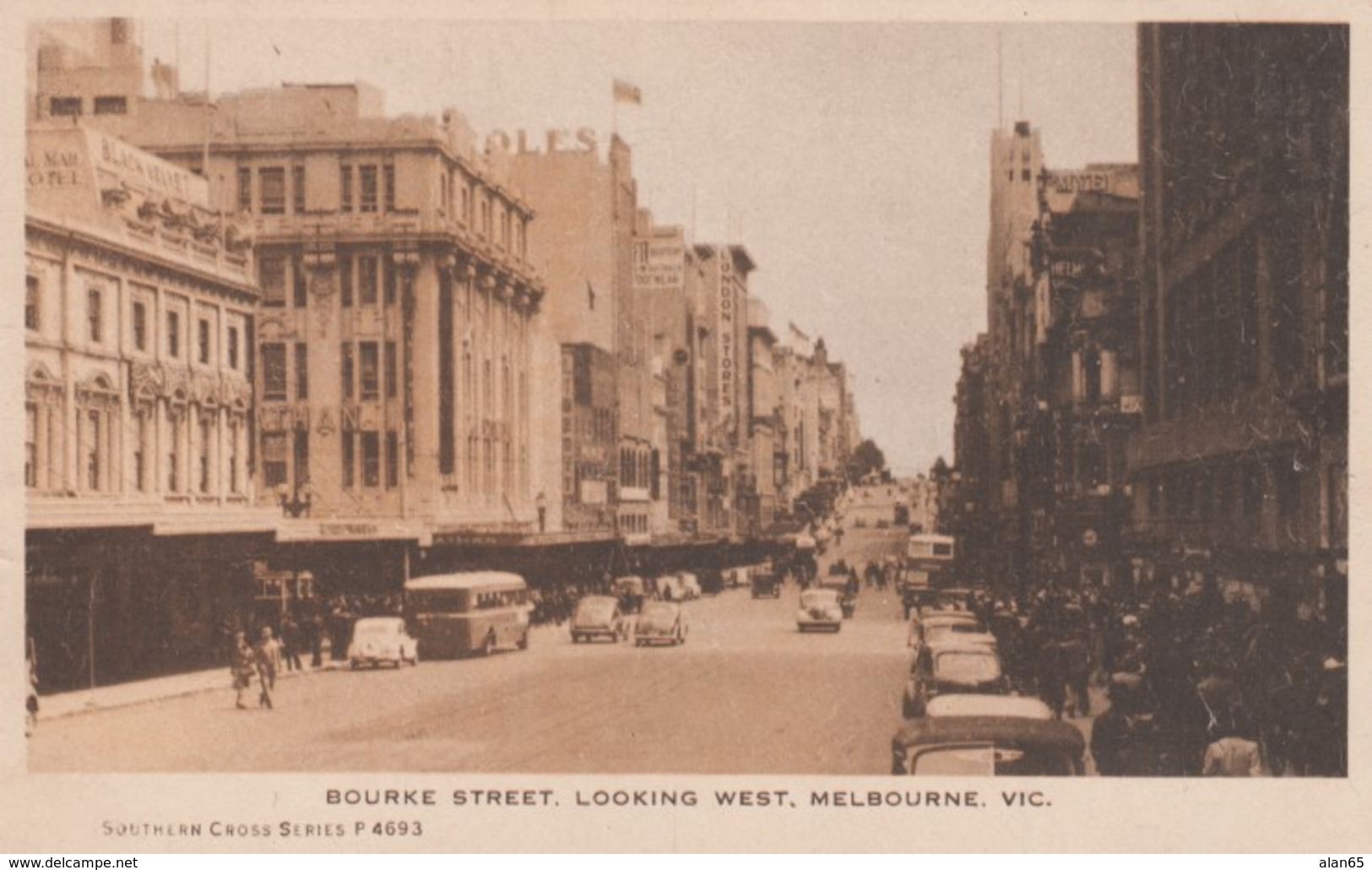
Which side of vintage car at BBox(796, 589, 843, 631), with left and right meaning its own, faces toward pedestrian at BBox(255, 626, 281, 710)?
right
